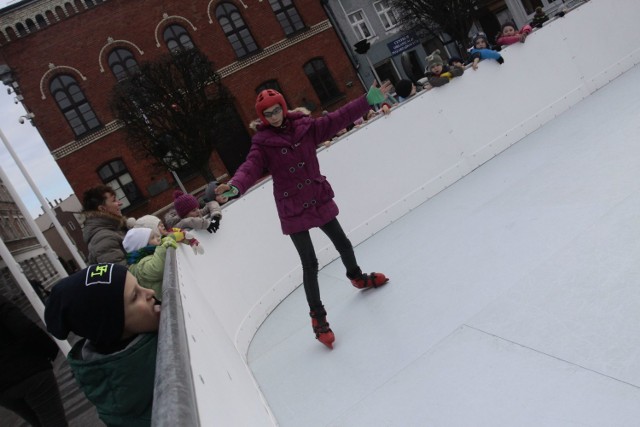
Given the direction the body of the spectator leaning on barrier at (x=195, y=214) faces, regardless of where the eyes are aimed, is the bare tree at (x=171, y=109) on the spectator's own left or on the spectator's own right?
on the spectator's own left

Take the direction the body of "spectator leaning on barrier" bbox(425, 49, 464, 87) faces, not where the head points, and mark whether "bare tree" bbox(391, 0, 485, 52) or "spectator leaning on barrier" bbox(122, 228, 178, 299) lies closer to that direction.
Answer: the spectator leaning on barrier

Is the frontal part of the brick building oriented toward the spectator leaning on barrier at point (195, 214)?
yes

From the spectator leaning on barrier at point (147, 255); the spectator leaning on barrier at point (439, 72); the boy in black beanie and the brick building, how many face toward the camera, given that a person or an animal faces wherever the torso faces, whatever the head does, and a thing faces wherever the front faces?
2

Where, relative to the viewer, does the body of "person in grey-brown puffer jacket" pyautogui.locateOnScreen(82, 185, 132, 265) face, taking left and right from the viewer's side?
facing to the right of the viewer

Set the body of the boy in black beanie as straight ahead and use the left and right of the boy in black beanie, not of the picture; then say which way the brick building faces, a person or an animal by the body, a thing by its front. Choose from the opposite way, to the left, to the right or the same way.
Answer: to the right

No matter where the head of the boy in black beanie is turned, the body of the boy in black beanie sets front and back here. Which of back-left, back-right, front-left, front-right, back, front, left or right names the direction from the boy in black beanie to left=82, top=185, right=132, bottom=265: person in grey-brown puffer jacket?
left

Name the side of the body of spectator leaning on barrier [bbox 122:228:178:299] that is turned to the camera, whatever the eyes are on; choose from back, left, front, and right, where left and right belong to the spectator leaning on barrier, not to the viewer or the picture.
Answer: right

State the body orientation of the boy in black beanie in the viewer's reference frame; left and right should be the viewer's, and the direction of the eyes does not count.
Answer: facing to the right of the viewer

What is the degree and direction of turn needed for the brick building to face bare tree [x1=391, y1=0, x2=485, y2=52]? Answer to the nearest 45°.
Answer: approximately 90° to its left

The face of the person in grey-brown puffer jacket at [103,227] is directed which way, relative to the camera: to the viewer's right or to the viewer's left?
to the viewer's right
